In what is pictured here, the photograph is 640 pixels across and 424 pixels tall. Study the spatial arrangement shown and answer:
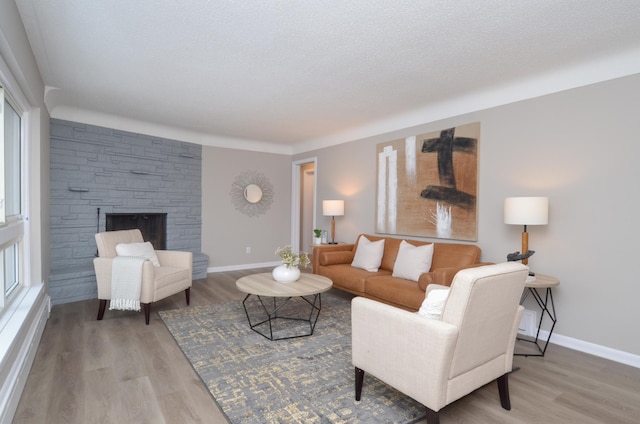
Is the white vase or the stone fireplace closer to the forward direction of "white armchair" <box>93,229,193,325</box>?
the white vase

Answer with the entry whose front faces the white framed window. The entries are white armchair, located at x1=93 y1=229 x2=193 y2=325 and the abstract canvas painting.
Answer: the abstract canvas painting

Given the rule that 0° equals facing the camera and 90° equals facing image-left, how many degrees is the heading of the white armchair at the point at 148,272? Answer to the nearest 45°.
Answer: approximately 315°

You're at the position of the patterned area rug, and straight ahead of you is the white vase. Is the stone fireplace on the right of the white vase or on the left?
left

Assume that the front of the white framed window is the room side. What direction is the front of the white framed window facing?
to the viewer's right

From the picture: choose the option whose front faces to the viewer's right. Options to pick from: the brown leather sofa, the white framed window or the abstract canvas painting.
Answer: the white framed window

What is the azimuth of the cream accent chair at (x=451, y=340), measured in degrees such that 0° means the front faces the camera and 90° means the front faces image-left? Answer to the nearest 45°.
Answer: approximately 135°

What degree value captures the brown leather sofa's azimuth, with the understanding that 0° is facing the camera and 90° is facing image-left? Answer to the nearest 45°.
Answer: approximately 45°

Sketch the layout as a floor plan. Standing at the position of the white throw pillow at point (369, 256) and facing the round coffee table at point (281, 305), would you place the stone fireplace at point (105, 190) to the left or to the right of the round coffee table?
right

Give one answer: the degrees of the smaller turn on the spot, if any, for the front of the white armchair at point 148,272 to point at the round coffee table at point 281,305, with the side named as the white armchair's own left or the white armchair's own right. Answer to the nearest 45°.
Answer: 0° — it already faces it
